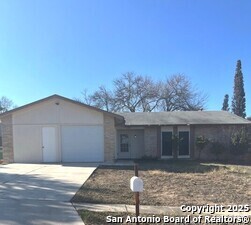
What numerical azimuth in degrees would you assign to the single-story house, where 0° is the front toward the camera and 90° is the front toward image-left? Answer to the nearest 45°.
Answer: approximately 0°

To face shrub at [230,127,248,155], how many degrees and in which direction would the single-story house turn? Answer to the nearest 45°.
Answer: approximately 90° to its left
